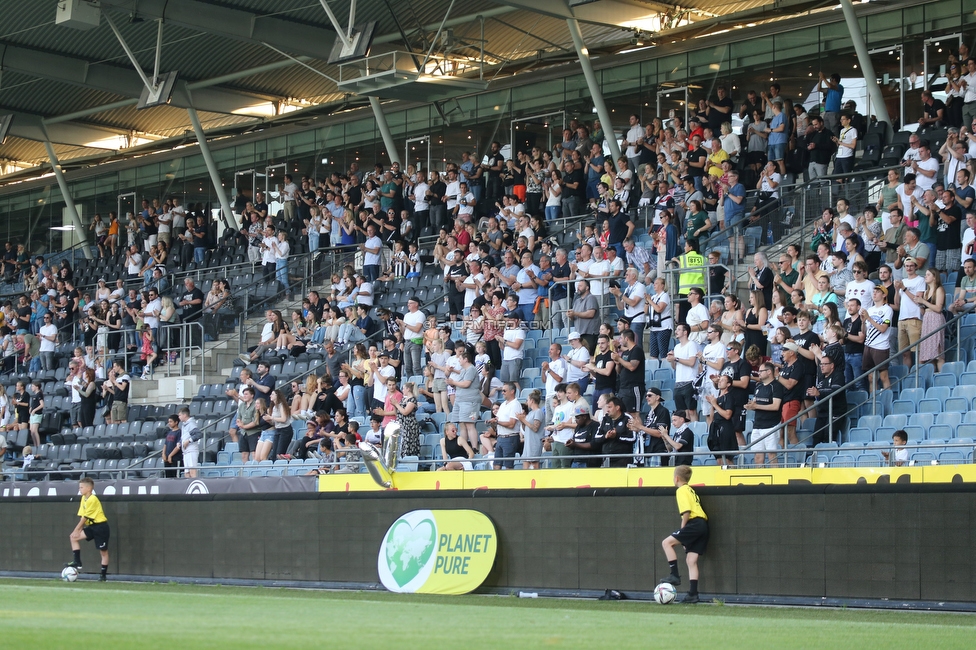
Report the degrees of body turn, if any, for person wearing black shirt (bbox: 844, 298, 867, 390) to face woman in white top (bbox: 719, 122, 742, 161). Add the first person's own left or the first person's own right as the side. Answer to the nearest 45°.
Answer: approximately 135° to the first person's own right

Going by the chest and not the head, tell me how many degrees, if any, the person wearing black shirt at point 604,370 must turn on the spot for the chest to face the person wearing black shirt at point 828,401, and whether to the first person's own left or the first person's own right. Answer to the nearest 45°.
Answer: approximately 90° to the first person's own left

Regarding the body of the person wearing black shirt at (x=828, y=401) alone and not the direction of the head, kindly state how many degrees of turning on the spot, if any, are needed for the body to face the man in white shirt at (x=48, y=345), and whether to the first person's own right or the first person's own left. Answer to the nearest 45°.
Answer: approximately 90° to the first person's own right

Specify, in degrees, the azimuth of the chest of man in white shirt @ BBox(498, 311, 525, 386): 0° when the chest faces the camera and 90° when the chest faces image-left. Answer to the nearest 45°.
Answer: approximately 45°

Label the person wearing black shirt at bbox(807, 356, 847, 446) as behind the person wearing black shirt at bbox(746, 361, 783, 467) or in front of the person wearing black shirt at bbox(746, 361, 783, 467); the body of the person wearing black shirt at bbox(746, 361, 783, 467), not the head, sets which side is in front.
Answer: behind

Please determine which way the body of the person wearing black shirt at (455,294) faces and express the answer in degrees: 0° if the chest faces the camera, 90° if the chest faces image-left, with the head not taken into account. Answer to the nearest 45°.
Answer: approximately 45°

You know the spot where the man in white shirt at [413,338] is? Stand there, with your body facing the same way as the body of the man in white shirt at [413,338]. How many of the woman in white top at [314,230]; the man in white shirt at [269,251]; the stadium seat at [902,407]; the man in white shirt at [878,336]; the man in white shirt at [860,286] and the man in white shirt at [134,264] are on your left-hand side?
3

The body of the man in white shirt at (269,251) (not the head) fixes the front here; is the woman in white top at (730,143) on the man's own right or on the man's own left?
on the man's own left

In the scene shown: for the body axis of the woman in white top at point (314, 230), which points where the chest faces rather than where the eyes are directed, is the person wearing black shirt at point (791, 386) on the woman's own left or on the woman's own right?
on the woman's own left
